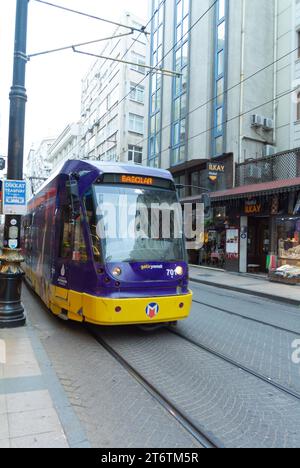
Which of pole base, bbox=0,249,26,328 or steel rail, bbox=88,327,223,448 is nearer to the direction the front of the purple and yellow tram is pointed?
the steel rail

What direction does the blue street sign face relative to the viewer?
toward the camera

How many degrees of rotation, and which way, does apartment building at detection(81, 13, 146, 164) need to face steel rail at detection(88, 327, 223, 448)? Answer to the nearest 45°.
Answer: approximately 45° to its left

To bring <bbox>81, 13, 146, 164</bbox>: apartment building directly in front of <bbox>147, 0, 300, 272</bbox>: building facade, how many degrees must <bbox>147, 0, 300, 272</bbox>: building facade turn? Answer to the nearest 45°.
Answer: approximately 90° to its right

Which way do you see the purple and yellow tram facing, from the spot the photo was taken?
facing the viewer and to the right of the viewer

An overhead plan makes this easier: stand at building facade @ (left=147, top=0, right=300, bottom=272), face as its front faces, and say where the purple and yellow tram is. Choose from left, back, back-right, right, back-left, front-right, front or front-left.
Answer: front-left

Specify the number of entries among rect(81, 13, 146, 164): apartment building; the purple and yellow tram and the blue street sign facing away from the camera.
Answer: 0

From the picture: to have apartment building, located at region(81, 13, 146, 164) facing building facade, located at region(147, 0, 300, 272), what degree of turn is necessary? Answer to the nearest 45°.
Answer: approximately 45° to its left

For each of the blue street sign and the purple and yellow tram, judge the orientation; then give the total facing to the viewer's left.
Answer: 0

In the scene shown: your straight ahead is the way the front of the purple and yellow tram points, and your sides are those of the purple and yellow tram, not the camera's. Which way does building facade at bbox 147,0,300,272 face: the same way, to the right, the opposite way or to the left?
to the right

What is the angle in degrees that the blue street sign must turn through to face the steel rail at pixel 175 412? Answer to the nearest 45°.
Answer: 0° — it already faces it

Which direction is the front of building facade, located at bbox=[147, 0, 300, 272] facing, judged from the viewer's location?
facing the viewer and to the left of the viewer
